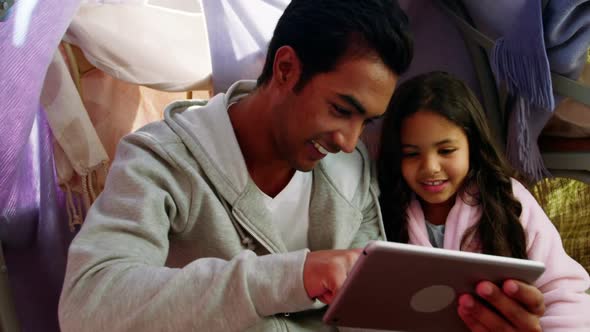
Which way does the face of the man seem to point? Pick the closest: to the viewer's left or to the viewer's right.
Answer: to the viewer's right

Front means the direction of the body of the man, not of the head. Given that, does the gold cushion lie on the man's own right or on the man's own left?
on the man's own left

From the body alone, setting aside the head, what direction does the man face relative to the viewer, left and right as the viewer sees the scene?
facing the viewer and to the right of the viewer
